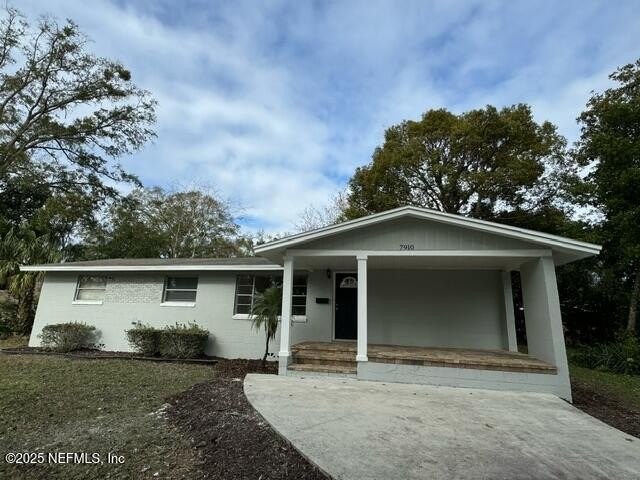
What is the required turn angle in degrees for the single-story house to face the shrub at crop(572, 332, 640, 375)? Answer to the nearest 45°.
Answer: approximately 90° to its left

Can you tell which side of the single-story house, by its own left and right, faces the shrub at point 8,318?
right

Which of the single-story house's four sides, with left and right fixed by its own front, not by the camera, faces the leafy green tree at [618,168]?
left

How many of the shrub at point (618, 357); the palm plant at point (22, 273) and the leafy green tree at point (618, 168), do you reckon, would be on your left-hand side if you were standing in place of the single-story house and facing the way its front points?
2

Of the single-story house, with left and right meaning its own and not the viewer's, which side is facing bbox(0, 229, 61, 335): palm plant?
right

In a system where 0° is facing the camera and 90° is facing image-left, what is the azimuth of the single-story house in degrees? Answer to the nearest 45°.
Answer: approximately 0°

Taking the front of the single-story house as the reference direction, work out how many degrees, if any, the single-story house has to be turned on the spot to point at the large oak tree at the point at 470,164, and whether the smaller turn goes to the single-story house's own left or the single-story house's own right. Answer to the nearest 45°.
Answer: approximately 135° to the single-story house's own left

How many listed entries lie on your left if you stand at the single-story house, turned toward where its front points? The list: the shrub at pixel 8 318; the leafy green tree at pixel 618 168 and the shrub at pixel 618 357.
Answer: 2
